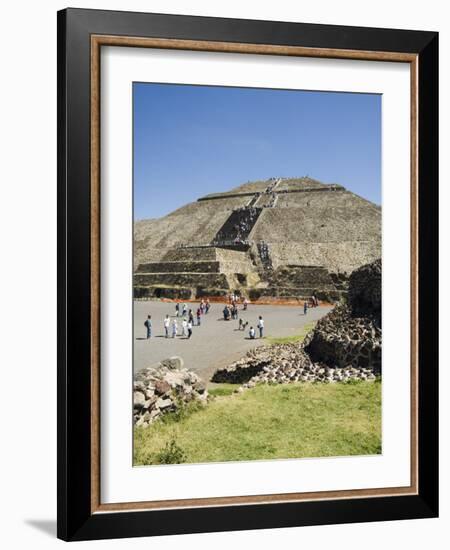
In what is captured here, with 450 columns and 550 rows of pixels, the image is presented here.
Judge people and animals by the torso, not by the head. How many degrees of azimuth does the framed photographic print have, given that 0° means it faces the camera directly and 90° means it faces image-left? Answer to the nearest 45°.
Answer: approximately 315°
